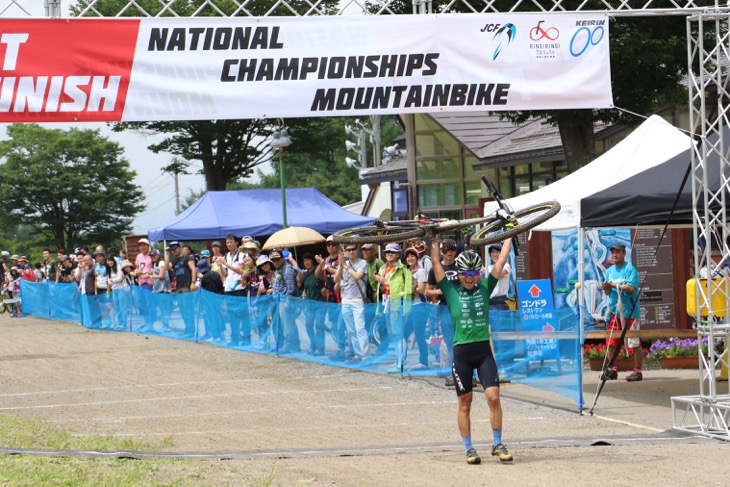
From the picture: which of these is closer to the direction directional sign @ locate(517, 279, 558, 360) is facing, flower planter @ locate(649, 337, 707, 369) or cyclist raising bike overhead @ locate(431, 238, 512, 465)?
the cyclist raising bike overhead

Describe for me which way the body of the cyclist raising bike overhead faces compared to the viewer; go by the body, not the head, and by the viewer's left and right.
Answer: facing the viewer

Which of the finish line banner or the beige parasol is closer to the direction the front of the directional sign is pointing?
the finish line banner

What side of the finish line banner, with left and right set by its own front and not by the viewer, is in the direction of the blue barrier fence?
back

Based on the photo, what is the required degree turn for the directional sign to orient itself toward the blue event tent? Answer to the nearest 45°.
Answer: approximately 135° to its right

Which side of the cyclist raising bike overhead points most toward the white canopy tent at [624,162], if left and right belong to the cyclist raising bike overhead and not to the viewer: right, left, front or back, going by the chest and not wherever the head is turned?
back

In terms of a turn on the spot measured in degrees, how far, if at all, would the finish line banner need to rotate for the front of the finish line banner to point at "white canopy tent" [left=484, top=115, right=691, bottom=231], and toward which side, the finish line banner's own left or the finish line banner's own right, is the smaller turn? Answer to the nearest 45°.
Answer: approximately 135° to the finish line banner's own left

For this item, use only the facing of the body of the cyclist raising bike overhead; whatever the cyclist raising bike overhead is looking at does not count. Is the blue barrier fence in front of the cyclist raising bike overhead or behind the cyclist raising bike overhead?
behind

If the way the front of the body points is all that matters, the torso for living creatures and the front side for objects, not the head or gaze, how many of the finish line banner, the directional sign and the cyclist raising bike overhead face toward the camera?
3

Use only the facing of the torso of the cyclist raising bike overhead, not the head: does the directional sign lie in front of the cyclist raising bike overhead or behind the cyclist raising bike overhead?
behind

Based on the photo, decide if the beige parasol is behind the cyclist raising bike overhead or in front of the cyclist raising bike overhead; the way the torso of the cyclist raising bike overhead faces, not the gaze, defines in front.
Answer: behind
